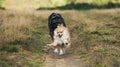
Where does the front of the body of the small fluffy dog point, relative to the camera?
toward the camera
